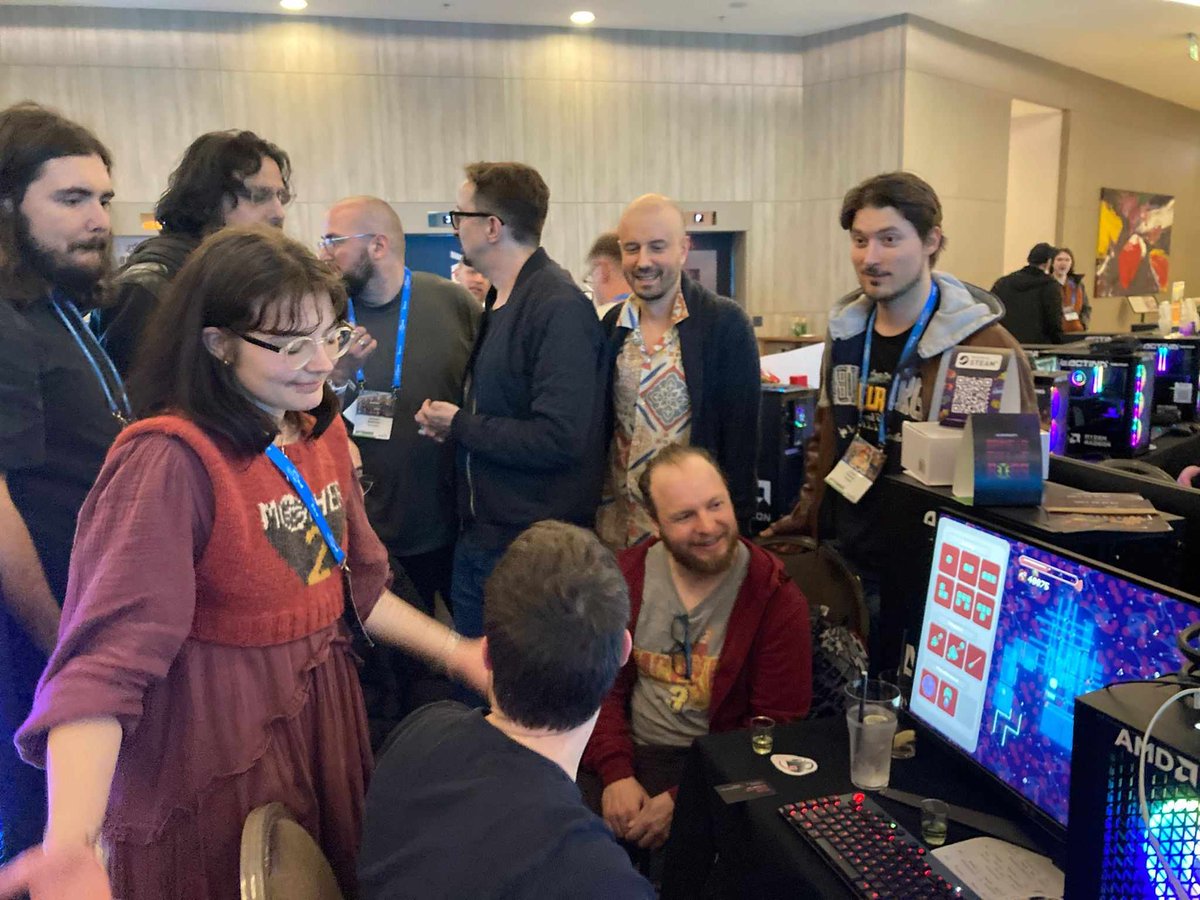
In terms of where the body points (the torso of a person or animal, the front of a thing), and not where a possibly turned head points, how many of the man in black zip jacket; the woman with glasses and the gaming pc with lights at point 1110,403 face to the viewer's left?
1

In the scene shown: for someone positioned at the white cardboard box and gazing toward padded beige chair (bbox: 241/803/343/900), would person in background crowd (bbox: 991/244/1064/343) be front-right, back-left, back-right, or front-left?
back-right

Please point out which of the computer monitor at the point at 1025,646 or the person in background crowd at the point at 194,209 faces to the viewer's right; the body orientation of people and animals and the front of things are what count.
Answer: the person in background crowd

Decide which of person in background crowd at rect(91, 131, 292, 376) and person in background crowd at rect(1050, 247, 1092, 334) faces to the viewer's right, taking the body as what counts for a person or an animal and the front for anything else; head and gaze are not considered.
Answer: person in background crowd at rect(91, 131, 292, 376)

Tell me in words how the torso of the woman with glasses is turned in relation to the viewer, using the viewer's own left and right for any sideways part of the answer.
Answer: facing the viewer and to the right of the viewer

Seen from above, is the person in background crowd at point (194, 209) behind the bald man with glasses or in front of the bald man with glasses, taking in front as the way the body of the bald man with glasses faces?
in front

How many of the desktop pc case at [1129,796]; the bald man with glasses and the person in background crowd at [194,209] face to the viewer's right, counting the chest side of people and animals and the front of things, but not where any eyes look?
1

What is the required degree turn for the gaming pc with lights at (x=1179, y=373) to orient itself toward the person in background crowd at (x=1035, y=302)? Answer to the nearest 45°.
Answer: approximately 180°

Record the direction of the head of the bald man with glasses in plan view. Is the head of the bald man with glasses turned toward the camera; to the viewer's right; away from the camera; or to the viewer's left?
to the viewer's left

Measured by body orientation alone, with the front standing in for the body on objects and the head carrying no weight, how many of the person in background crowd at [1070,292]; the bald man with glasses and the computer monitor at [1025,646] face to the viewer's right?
0

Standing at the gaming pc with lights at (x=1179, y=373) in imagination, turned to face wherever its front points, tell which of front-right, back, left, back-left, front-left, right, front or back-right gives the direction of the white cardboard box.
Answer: front-right

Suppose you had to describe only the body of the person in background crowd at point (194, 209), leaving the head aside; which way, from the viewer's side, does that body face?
to the viewer's right

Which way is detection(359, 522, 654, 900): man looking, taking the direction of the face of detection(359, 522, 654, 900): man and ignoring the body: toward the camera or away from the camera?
away from the camera
